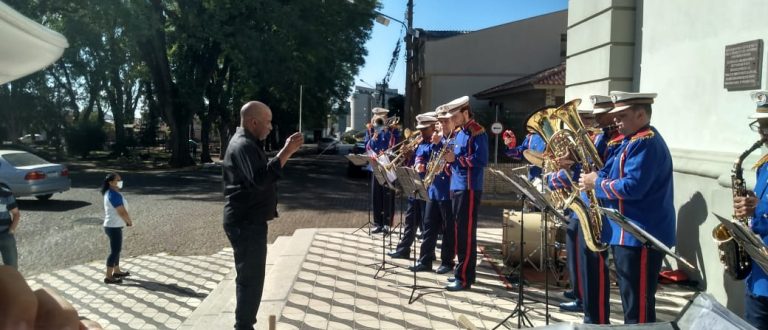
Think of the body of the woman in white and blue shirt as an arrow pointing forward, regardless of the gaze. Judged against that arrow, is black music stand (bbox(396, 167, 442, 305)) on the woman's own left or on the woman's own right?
on the woman's own right

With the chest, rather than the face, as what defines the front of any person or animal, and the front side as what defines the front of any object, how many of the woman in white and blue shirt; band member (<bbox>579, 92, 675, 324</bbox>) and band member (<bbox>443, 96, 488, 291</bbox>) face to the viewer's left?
2

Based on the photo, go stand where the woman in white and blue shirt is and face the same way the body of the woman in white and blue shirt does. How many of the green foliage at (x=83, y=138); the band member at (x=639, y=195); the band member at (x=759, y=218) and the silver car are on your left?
2

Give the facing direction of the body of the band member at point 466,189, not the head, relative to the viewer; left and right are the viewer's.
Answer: facing to the left of the viewer

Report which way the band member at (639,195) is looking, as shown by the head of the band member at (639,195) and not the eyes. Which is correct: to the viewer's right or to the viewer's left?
to the viewer's left

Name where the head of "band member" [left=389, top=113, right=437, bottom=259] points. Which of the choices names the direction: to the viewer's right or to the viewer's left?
to the viewer's left

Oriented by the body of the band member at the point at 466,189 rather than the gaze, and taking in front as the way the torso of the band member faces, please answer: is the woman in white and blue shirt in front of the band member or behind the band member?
in front

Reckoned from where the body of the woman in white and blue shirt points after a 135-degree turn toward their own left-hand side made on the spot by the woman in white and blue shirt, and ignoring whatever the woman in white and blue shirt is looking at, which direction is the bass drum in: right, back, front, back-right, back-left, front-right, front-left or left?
back

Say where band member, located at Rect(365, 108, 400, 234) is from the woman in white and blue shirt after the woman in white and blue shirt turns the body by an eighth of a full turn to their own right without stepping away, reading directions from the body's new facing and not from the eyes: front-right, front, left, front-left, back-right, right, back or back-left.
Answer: front-left

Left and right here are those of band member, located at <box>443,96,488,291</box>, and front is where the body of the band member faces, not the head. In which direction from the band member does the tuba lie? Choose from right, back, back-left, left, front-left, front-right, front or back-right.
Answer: back-left

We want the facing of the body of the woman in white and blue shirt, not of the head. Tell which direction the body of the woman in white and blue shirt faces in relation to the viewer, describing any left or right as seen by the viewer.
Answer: facing to the right of the viewer

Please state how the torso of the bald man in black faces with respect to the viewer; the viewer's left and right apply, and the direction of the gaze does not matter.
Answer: facing to the right of the viewer

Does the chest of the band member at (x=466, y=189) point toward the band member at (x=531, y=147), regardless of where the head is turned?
no

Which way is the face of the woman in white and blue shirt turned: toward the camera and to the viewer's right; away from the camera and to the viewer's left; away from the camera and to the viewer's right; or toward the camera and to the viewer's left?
toward the camera and to the viewer's right

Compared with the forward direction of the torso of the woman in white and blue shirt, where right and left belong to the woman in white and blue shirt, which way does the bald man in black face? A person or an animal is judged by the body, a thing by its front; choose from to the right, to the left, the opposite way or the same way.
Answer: the same way

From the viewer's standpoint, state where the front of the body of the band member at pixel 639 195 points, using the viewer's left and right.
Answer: facing to the left of the viewer
